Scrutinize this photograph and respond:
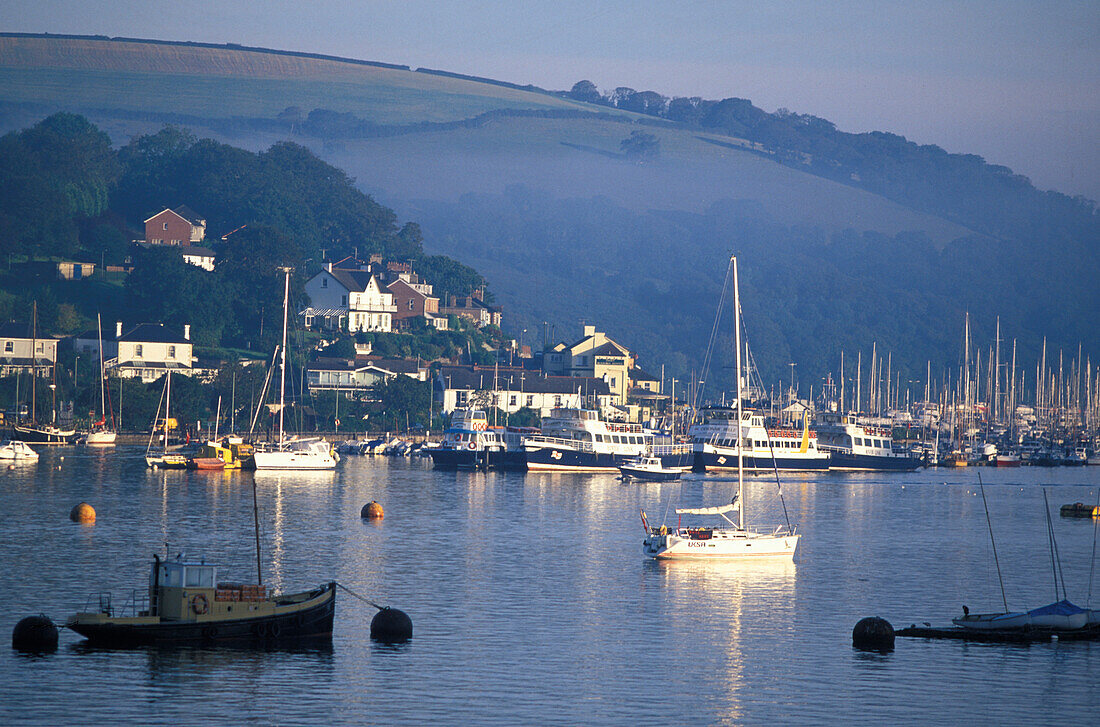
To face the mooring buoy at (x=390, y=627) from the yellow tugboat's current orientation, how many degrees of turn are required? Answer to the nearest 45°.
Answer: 0° — it already faces it

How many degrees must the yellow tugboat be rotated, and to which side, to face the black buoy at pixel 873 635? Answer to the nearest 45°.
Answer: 0° — it already faces it

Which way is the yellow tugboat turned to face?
to the viewer's right

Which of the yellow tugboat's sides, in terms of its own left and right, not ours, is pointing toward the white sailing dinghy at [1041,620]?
front

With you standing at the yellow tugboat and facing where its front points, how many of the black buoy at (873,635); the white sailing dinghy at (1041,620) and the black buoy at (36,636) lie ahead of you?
2
